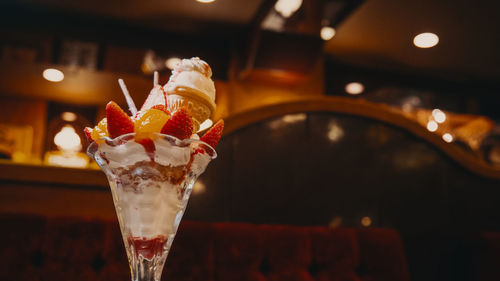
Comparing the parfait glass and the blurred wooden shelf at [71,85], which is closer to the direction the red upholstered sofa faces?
the parfait glass

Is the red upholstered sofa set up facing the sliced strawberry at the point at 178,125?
yes

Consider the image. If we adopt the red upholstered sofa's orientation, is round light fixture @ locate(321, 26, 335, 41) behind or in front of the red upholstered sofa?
behind

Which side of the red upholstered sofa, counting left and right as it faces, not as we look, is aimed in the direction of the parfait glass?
front

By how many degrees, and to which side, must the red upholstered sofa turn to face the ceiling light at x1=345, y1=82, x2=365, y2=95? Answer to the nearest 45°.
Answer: approximately 135° to its left

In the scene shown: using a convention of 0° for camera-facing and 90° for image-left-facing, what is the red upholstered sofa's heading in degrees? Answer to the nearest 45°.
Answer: approximately 0°
